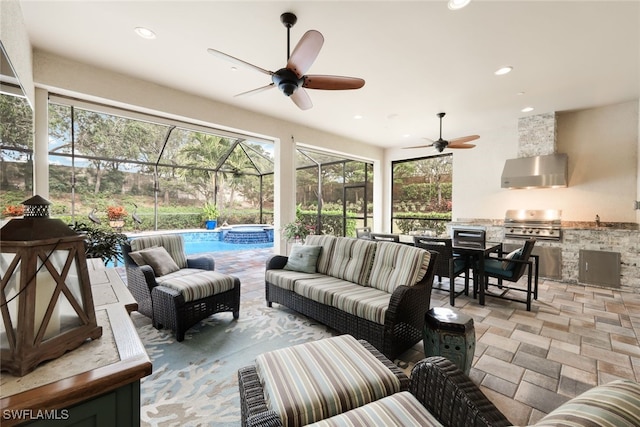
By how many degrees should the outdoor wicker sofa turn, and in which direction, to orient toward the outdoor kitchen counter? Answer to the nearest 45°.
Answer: approximately 180°

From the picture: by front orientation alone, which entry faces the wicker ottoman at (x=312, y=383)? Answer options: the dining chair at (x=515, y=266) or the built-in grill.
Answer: the built-in grill

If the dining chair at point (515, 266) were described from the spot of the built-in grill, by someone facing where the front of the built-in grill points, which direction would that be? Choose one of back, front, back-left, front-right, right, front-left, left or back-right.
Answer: front

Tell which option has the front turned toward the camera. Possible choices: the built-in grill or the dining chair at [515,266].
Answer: the built-in grill

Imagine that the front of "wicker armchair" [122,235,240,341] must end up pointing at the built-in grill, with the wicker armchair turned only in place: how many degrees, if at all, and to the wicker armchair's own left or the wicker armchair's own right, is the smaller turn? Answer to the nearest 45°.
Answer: approximately 45° to the wicker armchair's own left

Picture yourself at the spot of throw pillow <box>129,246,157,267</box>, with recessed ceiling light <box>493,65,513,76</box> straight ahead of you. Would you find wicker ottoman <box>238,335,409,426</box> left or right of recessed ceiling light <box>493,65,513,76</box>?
right

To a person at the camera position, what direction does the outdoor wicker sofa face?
facing the viewer and to the left of the viewer

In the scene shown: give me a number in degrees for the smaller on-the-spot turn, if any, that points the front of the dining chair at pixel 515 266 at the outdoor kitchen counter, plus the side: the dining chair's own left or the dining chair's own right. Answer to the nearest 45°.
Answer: approximately 90° to the dining chair's own right

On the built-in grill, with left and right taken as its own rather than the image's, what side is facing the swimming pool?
right

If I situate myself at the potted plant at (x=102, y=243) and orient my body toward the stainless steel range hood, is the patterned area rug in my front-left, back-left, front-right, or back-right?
front-right

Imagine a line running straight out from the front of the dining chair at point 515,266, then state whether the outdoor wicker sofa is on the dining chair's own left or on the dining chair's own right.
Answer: on the dining chair's own left

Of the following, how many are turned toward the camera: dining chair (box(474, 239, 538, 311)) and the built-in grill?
1

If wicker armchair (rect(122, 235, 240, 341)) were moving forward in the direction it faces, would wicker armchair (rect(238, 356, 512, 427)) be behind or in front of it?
in front

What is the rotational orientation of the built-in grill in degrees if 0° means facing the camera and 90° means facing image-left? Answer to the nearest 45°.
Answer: approximately 0°

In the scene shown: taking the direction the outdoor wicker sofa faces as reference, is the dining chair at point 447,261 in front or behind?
behind
